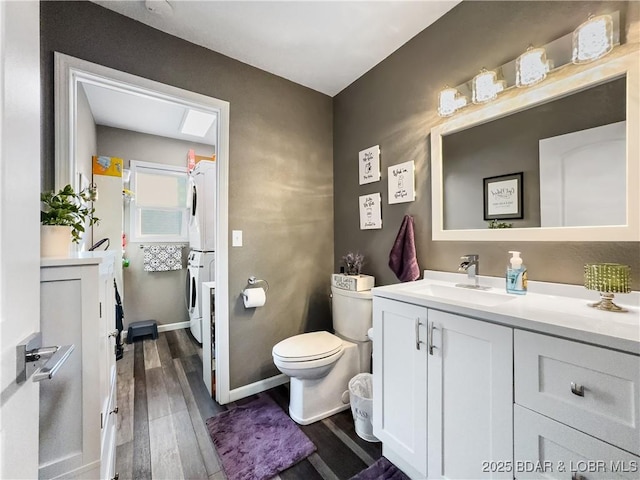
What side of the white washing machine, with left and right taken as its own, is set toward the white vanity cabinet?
left

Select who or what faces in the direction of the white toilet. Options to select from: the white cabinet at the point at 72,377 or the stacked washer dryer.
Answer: the white cabinet

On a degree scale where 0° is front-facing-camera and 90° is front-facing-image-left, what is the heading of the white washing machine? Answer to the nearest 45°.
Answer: approximately 90°

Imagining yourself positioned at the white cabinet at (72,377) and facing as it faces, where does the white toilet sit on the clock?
The white toilet is roughly at 12 o'clock from the white cabinet.

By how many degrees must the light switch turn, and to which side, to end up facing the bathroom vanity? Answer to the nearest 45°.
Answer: approximately 45° to its left

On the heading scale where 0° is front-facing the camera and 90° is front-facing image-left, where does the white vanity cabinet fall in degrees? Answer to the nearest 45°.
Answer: approximately 45°
